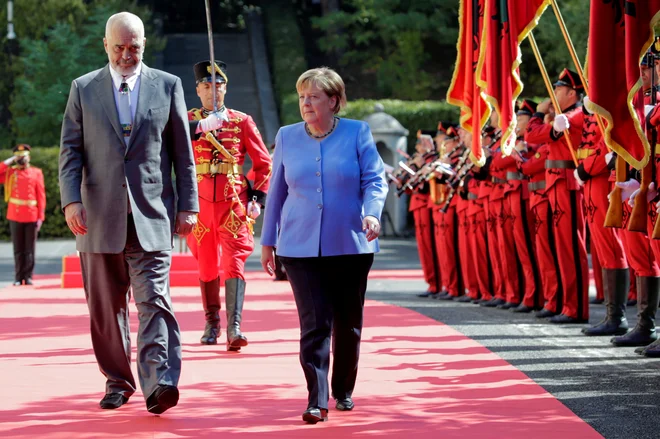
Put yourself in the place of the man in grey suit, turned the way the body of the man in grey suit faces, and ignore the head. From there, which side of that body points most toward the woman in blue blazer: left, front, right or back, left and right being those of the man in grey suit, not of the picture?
left

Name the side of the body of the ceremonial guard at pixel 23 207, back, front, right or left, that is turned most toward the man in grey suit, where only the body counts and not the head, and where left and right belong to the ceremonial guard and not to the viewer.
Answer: front

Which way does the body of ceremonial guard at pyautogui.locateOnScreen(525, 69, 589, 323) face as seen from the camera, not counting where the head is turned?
to the viewer's left

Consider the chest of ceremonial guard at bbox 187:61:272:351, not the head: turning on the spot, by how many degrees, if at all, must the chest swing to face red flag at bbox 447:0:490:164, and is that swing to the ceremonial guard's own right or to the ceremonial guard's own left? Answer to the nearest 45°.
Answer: approximately 135° to the ceremonial guard's own left

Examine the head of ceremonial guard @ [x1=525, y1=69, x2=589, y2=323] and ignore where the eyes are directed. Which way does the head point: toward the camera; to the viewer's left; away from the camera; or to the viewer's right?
to the viewer's left

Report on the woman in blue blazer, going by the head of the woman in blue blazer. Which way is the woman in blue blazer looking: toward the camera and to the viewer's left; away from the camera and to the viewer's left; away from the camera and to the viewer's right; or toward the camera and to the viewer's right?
toward the camera and to the viewer's left

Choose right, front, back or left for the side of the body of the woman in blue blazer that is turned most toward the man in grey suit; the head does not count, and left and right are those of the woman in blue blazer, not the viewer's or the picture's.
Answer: right

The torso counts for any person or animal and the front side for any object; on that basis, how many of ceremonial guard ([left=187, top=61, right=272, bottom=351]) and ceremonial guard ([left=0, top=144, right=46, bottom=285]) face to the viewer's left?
0

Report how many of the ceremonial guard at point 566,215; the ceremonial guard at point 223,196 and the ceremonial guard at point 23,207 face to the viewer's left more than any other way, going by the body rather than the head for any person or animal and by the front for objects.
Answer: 1

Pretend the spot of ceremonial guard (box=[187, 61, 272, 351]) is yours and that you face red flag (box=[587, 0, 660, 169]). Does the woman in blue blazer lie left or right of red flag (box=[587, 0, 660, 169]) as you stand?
right

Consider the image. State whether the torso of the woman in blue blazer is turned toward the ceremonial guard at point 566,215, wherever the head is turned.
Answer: no

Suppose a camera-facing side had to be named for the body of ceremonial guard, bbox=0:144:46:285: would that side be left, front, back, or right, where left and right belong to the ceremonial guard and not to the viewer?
front

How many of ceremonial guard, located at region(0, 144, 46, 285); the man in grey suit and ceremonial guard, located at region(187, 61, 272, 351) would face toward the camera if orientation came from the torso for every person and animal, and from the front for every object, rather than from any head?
3

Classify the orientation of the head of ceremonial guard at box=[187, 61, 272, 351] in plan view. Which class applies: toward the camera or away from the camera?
toward the camera

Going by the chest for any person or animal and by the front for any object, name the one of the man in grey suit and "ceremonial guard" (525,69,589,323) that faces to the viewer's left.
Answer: the ceremonial guard

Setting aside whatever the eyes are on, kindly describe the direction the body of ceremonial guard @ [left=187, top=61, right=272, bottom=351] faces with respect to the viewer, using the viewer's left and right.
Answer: facing the viewer

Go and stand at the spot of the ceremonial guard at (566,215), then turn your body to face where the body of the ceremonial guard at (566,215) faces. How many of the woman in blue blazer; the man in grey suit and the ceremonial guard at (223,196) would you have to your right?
0

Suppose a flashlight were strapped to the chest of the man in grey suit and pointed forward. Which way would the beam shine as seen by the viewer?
toward the camera
